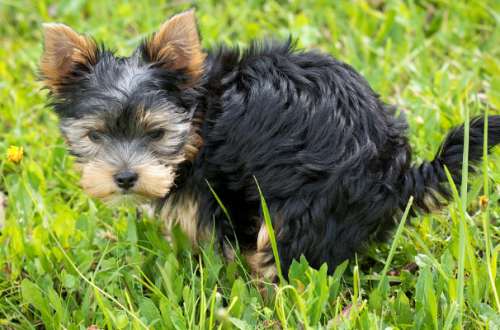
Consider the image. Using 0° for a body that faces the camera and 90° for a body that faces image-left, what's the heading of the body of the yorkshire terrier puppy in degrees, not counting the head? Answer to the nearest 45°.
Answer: approximately 90°
